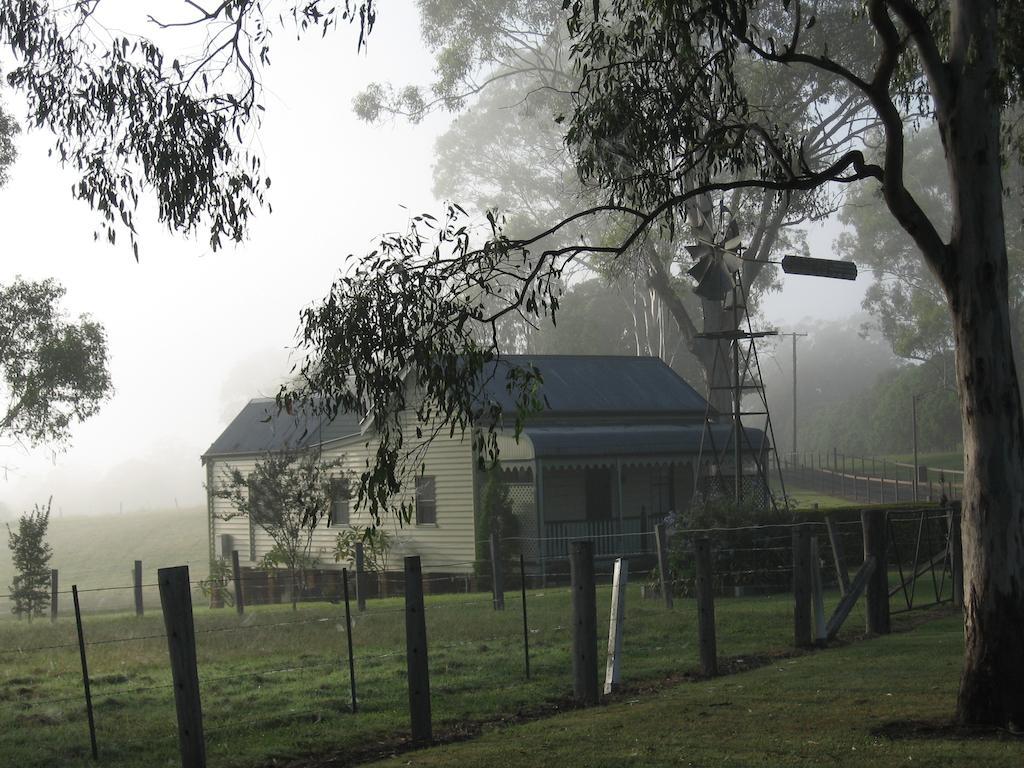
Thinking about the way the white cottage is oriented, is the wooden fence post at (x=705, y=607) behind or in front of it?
in front

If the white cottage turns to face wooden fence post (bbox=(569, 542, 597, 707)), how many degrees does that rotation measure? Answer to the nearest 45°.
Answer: approximately 45° to its right

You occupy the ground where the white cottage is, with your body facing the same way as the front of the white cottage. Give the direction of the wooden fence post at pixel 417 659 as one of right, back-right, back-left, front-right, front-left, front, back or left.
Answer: front-right

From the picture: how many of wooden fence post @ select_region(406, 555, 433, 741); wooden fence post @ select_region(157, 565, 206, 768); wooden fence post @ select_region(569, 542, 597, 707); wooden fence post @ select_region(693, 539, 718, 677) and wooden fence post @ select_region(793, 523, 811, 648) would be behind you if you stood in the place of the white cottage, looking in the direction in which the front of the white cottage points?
0

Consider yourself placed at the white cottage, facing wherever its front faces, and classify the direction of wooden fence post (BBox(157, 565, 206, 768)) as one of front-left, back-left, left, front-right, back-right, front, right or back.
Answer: front-right

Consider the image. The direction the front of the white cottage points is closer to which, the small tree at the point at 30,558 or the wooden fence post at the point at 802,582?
the wooden fence post

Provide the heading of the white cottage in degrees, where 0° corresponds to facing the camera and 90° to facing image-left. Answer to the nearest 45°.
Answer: approximately 315°

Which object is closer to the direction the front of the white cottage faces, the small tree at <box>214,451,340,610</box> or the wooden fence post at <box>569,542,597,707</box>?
the wooden fence post

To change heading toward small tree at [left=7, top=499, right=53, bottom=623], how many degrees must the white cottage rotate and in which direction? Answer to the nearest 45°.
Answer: approximately 135° to its right

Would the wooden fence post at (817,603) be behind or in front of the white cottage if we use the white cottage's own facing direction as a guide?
in front
